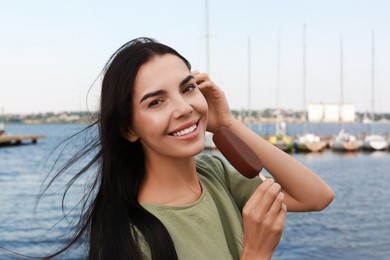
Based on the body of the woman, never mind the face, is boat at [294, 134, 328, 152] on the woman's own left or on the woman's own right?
on the woman's own left

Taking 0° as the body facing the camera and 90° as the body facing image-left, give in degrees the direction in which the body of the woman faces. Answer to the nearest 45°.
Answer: approximately 315°
